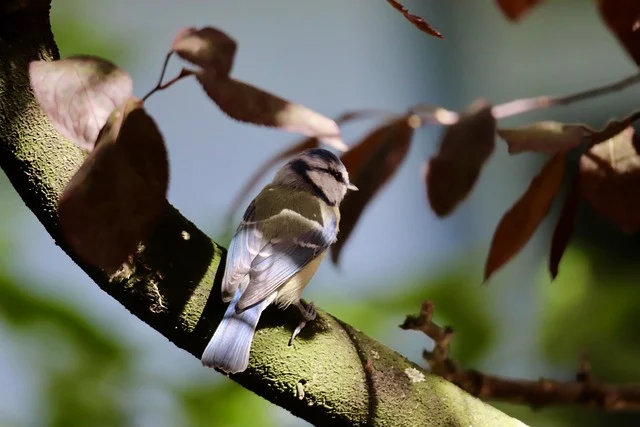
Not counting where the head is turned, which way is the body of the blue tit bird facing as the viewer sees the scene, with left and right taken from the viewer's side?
facing away from the viewer and to the right of the viewer
